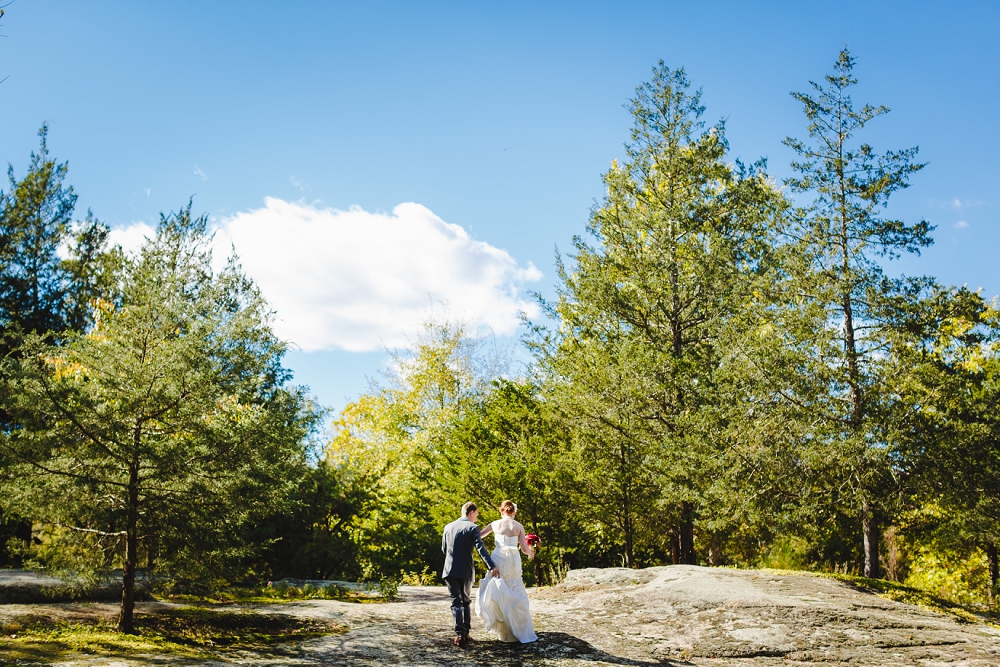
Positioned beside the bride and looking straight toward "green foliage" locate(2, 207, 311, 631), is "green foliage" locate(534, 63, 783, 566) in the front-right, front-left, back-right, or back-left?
back-right

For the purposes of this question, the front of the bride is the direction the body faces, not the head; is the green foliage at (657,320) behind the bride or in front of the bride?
in front

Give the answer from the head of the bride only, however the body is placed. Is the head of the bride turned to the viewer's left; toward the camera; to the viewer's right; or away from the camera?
away from the camera

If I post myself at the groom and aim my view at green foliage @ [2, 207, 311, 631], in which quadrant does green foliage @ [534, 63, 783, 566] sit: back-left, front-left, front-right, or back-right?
back-right

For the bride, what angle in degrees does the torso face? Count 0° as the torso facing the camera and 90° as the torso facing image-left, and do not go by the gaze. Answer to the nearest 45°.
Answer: approximately 180°

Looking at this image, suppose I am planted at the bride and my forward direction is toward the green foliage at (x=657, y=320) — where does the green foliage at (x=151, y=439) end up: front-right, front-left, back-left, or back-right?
back-left

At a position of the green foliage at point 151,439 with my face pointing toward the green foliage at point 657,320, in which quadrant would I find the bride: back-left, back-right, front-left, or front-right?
front-right

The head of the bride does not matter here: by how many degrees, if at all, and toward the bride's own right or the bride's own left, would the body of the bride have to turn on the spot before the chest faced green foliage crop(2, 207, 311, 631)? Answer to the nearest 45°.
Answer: approximately 90° to the bride's own left
